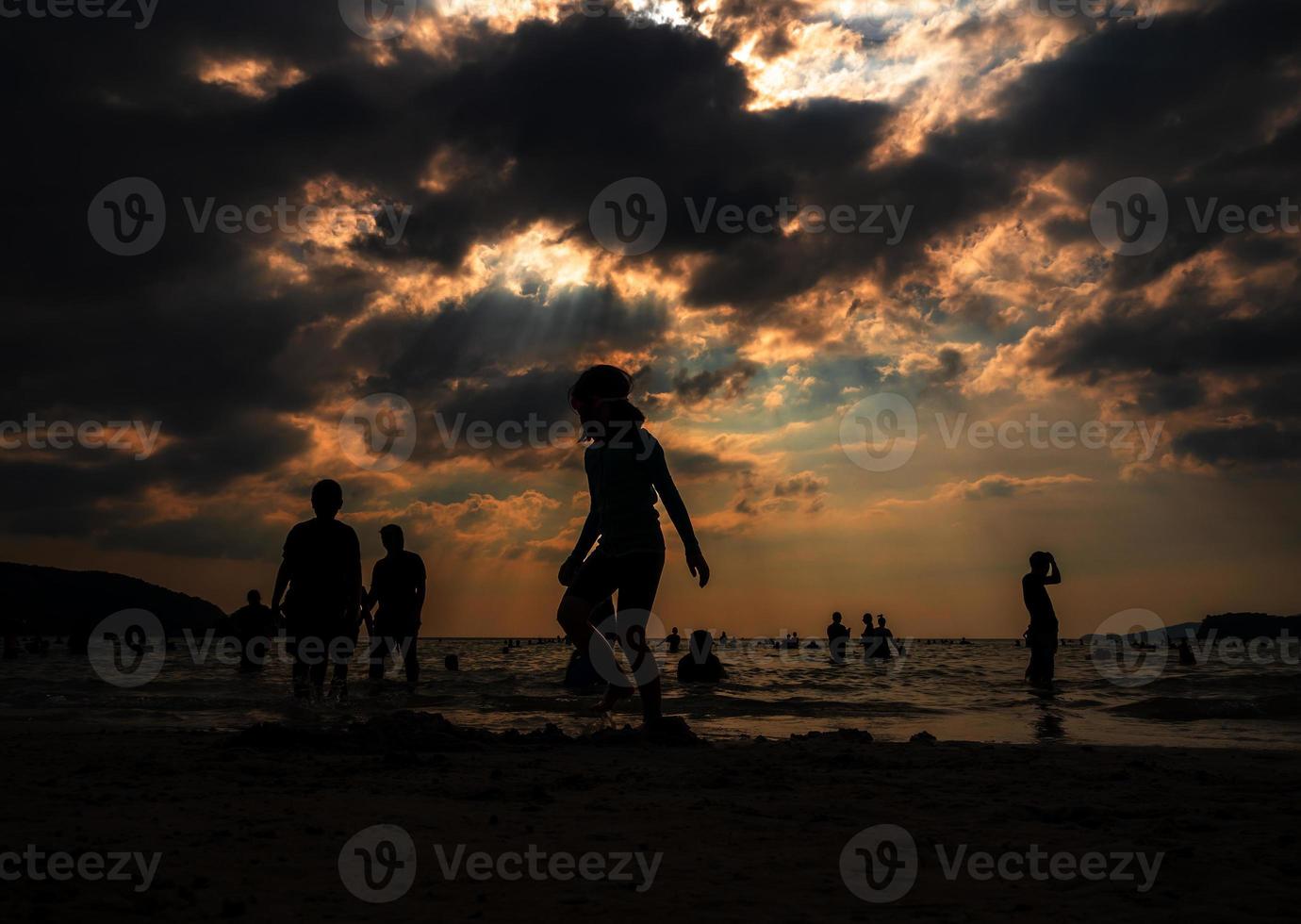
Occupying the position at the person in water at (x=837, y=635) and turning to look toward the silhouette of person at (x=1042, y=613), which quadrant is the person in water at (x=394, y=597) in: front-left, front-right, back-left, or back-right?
front-right

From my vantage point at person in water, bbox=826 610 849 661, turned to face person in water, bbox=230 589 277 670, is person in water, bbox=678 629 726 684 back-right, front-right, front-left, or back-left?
front-left

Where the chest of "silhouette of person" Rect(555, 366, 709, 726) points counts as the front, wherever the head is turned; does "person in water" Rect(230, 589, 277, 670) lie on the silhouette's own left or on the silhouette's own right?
on the silhouette's own right
